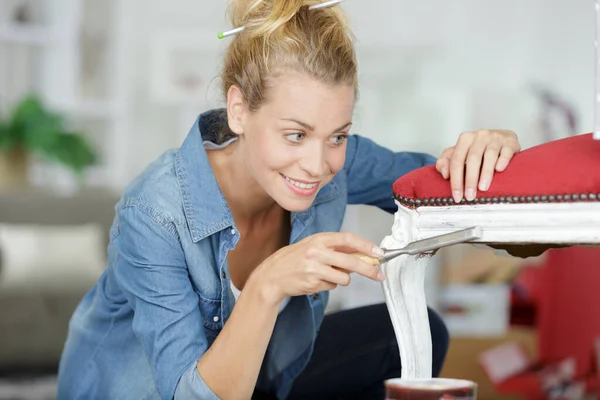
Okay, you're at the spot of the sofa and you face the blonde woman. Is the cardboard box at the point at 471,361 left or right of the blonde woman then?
left

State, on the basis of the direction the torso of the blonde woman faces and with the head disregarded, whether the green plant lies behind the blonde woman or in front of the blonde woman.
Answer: behind

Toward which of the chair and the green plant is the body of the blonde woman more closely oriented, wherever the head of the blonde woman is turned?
the chair

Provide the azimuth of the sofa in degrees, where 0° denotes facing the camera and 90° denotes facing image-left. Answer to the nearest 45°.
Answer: approximately 0°

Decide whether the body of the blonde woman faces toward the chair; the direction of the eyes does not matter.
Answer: yes

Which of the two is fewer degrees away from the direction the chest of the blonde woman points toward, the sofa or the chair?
the chair

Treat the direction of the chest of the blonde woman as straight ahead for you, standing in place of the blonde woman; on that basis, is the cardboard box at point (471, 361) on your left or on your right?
on your left

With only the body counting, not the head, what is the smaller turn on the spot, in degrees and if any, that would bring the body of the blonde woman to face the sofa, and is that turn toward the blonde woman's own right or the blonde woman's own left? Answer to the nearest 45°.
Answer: approximately 180°
